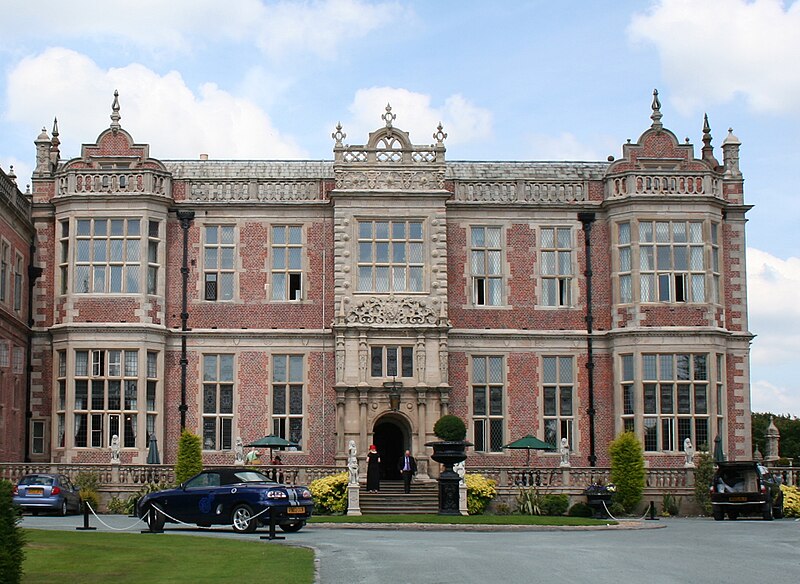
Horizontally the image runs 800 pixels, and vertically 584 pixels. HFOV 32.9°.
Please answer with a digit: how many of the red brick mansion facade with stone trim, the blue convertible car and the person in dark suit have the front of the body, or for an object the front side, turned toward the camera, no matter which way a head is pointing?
2

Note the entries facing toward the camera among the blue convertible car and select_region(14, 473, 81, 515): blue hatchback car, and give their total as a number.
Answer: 0

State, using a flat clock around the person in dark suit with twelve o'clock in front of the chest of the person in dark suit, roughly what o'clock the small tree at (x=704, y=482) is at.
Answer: The small tree is roughly at 9 o'clock from the person in dark suit.

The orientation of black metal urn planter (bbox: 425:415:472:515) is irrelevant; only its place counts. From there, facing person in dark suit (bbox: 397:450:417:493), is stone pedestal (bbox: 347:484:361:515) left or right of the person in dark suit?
left

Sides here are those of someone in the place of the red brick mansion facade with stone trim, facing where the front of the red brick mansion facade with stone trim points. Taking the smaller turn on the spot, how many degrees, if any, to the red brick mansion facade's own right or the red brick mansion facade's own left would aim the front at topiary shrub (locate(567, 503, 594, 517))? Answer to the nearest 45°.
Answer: approximately 45° to the red brick mansion facade's own left

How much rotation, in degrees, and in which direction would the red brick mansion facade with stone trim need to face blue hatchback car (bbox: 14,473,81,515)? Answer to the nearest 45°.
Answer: approximately 45° to its right

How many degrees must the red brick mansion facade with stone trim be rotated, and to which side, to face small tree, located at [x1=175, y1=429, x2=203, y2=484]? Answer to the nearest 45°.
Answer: approximately 45° to its right

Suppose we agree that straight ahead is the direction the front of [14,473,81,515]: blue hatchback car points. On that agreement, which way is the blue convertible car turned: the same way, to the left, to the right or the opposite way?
to the left

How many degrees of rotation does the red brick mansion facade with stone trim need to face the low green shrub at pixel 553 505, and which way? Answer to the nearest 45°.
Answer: approximately 45° to its left

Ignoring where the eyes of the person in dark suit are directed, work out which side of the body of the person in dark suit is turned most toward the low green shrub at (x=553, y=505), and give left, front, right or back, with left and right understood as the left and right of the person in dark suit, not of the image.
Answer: left

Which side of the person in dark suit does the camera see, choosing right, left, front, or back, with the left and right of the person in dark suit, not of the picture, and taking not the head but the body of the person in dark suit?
front
